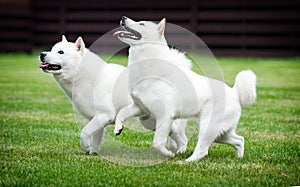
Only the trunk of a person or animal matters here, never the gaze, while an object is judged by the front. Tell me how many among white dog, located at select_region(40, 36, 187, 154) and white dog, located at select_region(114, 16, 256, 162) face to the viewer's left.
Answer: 2

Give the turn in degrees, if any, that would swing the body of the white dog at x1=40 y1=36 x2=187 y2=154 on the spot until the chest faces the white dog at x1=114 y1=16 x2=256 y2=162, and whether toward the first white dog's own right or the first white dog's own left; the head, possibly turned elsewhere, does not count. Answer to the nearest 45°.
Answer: approximately 135° to the first white dog's own left

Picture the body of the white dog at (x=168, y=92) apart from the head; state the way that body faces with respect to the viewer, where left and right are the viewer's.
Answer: facing to the left of the viewer

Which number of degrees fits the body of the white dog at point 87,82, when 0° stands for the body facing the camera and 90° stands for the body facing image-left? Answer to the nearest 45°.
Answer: approximately 90°
